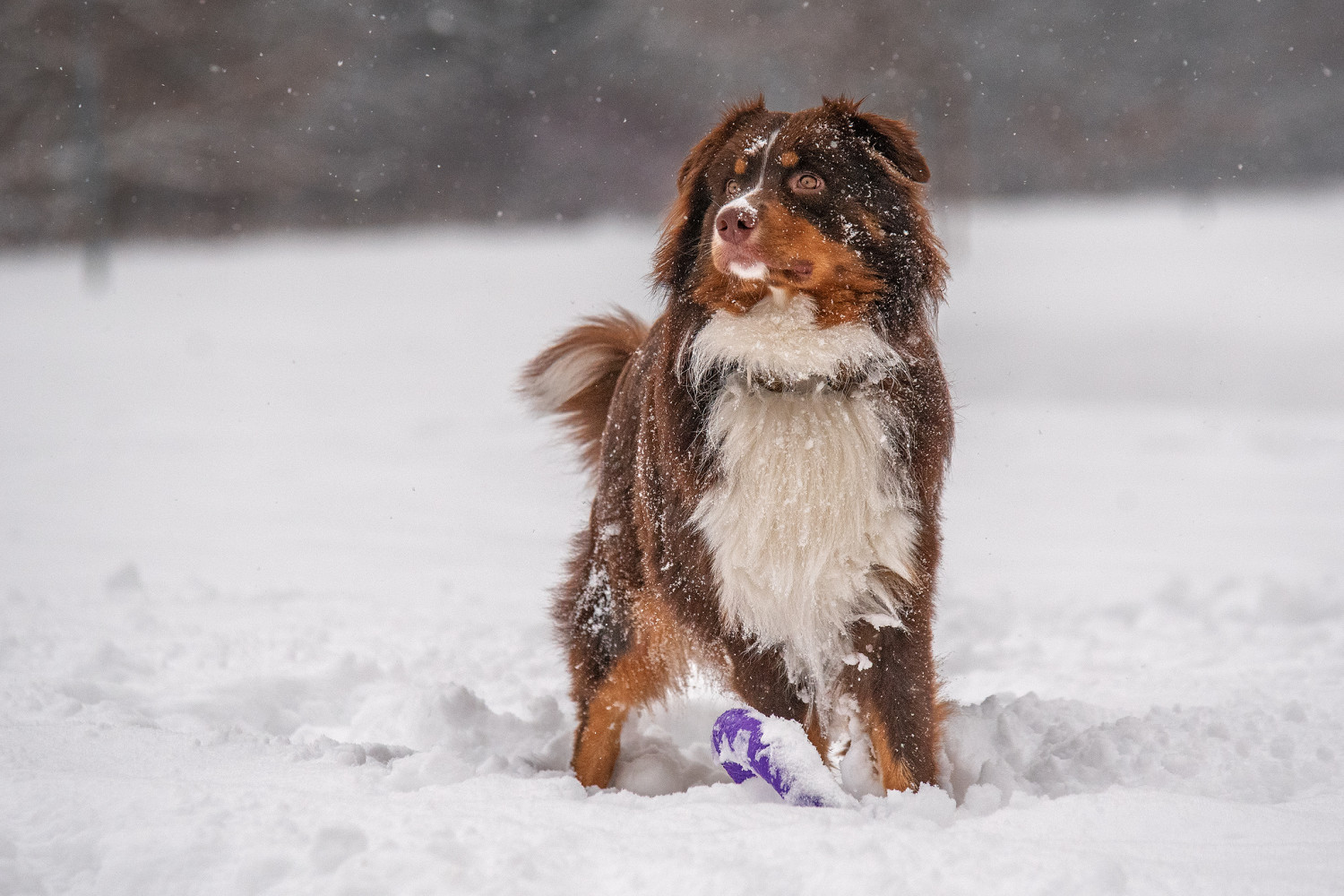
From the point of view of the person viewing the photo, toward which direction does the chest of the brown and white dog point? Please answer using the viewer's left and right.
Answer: facing the viewer and to the right of the viewer
